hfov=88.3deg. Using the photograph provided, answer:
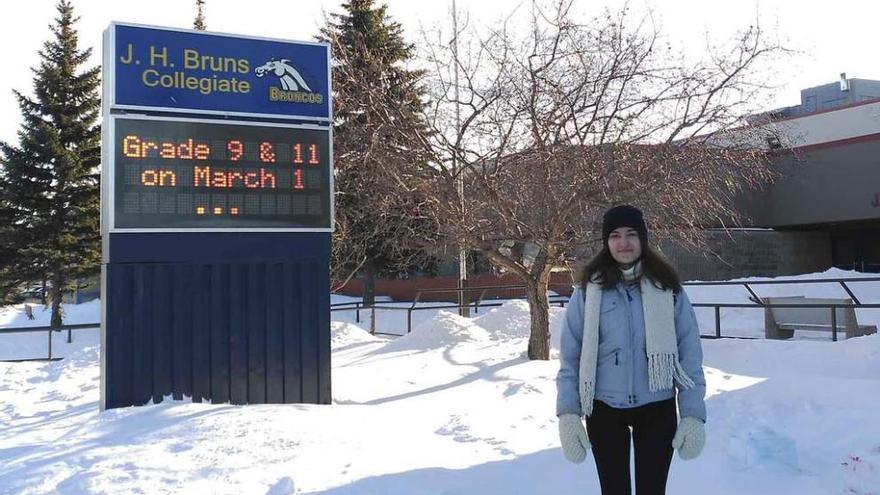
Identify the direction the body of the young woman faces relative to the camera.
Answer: toward the camera

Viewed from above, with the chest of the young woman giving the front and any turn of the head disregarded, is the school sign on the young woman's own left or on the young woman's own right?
on the young woman's own right

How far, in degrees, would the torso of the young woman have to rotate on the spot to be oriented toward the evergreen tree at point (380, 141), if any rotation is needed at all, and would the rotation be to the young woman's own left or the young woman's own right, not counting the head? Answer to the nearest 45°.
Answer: approximately 135° to the young woman's own right
